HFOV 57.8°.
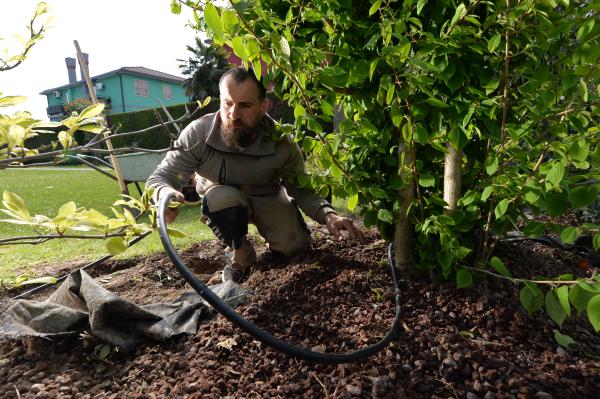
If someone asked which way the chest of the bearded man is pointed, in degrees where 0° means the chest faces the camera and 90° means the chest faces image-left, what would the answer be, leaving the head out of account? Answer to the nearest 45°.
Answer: approximately 0°

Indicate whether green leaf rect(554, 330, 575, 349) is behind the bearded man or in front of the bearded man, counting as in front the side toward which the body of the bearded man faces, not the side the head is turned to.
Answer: in front

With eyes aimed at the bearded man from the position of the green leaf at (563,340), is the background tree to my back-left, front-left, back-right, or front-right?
front-right

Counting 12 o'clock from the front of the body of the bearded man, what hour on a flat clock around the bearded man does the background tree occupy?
The background tree is roughly at 6 o'clock from the bearded man.

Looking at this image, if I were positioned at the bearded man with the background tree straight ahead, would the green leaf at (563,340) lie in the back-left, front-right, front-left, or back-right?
back-right

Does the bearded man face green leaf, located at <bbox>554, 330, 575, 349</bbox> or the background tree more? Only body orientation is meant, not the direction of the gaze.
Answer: the green leaf
